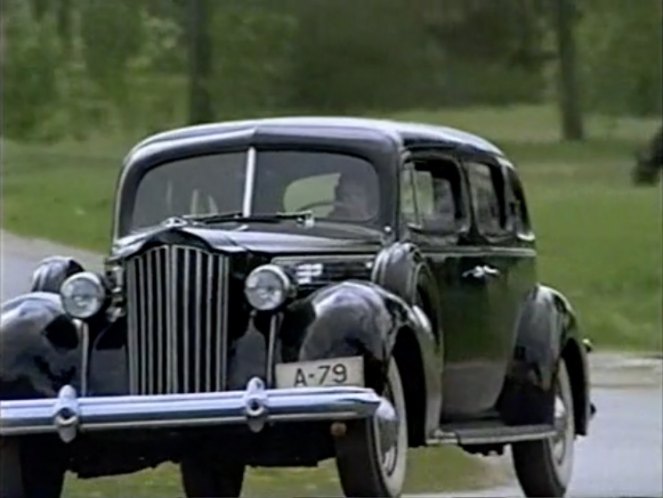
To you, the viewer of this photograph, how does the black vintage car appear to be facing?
facing the viewer and to the left of the viewer
